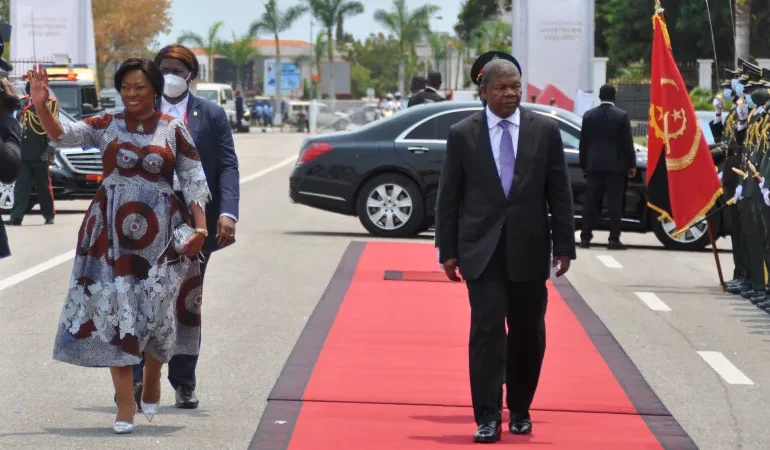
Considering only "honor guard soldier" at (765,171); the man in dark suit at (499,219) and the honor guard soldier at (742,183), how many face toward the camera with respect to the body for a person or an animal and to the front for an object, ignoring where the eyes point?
1

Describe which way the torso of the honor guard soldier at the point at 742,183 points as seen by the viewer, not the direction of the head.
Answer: to the viewer's left

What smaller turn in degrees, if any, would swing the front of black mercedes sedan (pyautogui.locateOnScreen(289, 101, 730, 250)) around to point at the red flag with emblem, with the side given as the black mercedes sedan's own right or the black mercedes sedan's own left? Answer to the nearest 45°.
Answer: approximately 45° to the black mercedes sedan's own right

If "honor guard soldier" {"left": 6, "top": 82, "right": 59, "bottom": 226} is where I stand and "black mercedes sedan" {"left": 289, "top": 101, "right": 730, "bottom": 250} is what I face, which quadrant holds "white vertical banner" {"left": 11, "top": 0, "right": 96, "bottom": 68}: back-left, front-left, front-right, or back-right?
back-left

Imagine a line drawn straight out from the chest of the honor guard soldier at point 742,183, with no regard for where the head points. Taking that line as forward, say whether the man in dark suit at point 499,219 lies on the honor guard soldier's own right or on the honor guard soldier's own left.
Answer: on the honor guard soldier's own left

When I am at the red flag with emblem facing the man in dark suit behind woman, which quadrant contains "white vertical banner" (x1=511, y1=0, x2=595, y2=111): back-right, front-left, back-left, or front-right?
back-right

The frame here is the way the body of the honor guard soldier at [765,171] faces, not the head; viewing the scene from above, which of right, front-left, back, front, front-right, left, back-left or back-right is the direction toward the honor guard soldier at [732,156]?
right

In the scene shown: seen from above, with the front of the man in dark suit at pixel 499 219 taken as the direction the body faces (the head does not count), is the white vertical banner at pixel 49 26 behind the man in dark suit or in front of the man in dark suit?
behind

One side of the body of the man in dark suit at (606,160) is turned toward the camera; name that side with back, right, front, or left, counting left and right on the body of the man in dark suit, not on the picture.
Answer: back

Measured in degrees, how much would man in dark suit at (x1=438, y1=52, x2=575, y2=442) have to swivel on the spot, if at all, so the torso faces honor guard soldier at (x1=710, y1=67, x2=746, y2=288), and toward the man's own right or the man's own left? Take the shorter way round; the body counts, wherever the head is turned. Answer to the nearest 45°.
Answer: approximately 180°

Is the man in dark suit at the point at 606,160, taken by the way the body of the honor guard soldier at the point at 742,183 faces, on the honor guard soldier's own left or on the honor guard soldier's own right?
on the honor guard soldier's own right

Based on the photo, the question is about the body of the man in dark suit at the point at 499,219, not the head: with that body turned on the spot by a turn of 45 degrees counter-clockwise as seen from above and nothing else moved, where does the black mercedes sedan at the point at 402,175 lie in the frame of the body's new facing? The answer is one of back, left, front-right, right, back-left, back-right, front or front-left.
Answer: back-left

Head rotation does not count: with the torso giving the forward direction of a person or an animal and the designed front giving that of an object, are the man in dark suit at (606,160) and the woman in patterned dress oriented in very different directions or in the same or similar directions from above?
very different directions
